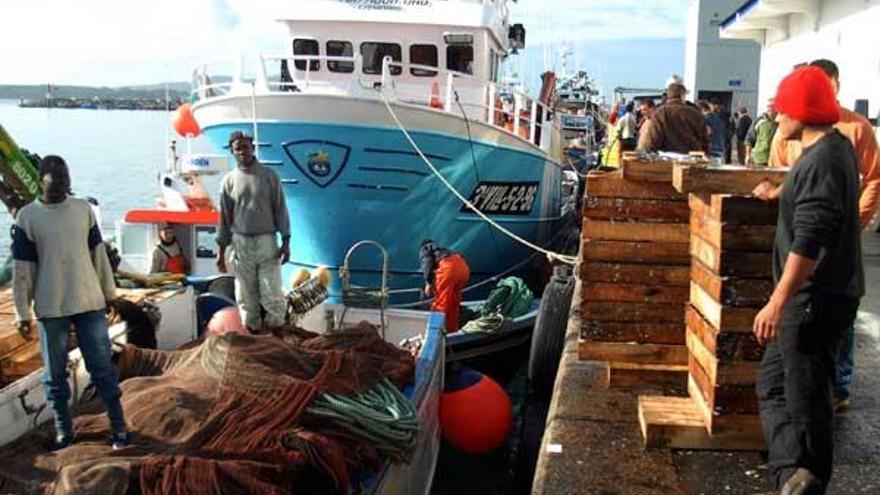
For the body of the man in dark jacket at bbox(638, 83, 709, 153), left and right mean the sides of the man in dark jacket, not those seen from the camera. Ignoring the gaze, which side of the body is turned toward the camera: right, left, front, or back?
back

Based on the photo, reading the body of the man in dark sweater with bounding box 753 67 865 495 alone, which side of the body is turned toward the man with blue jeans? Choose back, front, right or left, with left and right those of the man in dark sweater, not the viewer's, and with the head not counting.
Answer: front

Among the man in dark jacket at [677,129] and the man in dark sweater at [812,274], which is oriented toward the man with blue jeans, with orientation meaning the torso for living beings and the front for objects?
the man in dark sweater at [812,274]

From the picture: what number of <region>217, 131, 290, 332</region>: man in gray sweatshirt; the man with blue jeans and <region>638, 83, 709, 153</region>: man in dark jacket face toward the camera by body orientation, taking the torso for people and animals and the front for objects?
2

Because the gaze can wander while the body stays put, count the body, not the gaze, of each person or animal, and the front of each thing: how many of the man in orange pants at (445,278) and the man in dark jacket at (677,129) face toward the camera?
0

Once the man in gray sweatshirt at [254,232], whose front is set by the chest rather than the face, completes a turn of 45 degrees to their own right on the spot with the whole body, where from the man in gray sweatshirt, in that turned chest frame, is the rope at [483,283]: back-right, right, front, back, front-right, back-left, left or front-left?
back

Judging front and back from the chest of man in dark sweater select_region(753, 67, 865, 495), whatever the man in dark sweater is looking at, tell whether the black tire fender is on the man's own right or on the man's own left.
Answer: on the man's own right

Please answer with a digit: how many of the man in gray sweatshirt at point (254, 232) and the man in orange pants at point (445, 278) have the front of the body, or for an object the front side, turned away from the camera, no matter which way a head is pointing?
0

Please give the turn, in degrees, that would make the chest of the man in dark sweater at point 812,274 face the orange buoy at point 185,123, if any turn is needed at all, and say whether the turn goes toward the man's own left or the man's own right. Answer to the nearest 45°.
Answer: approximately 45° to the man's own right

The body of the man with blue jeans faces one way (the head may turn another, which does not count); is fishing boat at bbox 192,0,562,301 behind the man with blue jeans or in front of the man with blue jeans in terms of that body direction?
behind

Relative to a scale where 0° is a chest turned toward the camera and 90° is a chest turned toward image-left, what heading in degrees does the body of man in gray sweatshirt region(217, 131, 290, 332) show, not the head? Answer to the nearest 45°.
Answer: approximately 0°

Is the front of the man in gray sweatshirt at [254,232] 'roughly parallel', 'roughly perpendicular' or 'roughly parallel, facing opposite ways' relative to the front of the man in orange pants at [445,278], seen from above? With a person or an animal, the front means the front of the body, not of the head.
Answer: roughly perpendicular

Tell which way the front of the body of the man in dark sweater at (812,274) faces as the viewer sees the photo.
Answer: to the viewer's left

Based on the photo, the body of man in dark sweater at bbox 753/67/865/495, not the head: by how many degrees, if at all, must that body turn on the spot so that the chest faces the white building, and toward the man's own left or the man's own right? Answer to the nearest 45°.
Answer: approximately 90° to the man's own right

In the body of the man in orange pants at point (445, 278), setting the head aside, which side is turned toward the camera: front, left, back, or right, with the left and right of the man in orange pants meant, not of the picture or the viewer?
left

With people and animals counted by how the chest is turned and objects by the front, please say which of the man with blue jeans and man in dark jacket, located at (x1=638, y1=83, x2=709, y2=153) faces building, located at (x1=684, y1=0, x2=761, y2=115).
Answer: the man in dark jacket

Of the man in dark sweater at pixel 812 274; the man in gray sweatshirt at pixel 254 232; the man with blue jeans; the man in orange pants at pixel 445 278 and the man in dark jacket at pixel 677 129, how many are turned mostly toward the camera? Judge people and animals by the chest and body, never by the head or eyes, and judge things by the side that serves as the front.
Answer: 2
